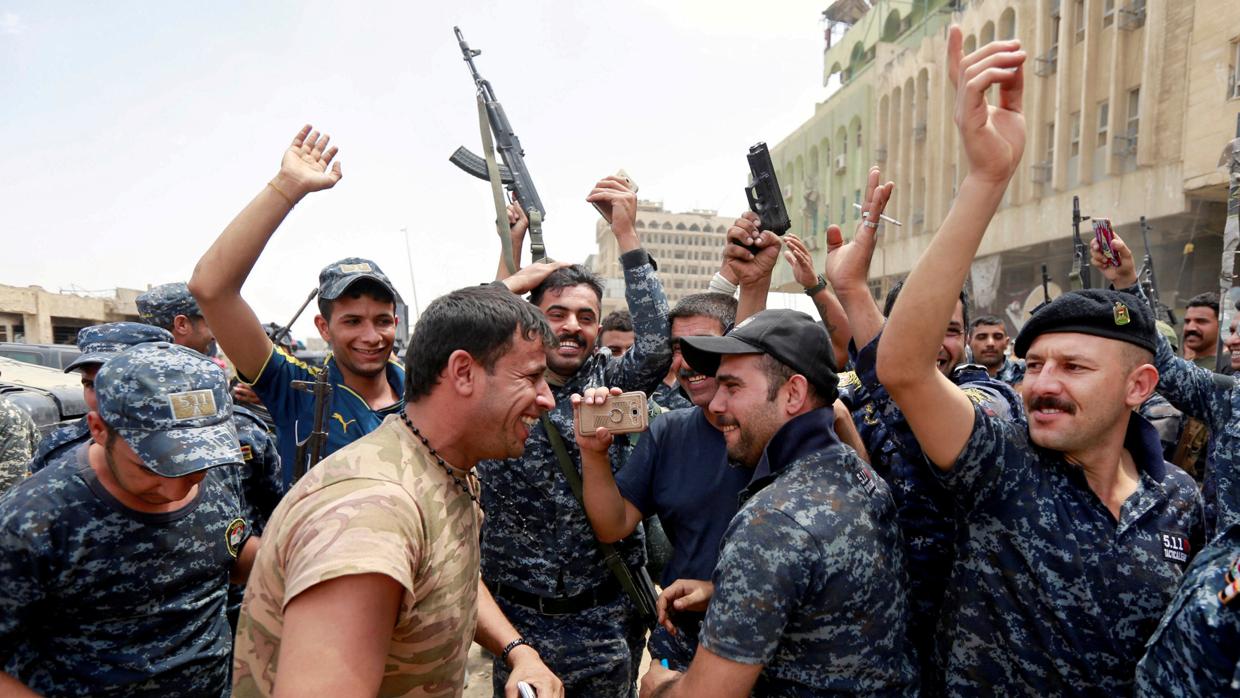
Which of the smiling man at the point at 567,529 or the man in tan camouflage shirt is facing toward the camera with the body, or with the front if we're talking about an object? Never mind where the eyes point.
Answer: the smiling man

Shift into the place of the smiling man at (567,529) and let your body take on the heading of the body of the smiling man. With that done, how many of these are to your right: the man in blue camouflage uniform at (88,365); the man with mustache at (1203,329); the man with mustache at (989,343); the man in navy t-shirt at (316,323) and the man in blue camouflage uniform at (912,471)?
2

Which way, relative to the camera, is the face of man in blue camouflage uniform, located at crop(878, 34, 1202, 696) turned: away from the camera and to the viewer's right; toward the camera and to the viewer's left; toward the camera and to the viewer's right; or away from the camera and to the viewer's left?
toward the camera and to the viewer's left

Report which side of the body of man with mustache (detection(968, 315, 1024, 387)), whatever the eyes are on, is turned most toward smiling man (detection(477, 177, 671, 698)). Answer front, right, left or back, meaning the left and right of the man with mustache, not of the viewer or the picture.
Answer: front

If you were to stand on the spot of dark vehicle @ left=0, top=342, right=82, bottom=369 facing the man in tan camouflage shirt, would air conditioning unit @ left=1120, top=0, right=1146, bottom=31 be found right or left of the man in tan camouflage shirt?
left

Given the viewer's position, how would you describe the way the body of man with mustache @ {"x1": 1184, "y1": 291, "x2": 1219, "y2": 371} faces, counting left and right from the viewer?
facing the viewer and to the left of the viewer

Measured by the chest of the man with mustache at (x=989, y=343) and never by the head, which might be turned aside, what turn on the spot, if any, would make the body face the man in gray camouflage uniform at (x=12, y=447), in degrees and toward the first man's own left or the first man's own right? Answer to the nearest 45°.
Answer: approximately 45° to the first man's own right

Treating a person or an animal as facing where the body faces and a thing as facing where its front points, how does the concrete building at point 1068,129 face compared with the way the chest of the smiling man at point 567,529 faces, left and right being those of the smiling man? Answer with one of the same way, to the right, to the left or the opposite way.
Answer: to the right

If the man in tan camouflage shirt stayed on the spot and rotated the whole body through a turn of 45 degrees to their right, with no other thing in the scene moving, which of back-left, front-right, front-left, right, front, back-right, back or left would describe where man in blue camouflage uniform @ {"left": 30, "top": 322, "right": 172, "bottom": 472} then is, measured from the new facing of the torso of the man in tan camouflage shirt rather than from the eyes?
back

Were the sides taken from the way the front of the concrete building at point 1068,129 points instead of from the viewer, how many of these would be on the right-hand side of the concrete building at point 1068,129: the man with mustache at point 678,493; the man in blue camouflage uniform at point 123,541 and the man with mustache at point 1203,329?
0

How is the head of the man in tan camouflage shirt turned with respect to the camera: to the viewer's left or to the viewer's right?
to the viewer's right

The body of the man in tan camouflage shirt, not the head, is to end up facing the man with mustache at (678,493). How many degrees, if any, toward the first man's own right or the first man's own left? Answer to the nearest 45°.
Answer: approximately 45° to the first man's own left

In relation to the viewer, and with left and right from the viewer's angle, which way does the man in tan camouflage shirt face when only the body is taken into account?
facing to the right of the viewer

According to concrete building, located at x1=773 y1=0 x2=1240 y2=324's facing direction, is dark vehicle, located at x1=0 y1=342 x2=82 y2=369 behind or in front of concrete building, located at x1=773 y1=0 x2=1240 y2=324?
in front

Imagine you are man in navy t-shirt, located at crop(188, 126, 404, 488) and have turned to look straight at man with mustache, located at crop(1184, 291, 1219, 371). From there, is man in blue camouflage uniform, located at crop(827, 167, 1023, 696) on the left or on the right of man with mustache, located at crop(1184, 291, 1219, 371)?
right

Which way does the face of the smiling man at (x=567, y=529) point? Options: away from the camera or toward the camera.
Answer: toward the camera

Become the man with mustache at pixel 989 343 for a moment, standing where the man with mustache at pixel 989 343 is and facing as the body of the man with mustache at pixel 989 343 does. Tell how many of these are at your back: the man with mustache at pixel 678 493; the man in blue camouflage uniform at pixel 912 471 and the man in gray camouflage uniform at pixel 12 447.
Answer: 0

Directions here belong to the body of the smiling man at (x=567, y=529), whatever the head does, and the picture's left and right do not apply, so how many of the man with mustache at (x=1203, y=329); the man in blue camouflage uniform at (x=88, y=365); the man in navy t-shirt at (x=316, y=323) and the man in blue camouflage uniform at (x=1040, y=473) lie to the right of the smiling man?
2

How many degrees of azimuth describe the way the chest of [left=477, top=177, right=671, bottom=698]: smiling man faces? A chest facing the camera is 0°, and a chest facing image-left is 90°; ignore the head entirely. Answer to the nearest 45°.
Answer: approximately 0°
